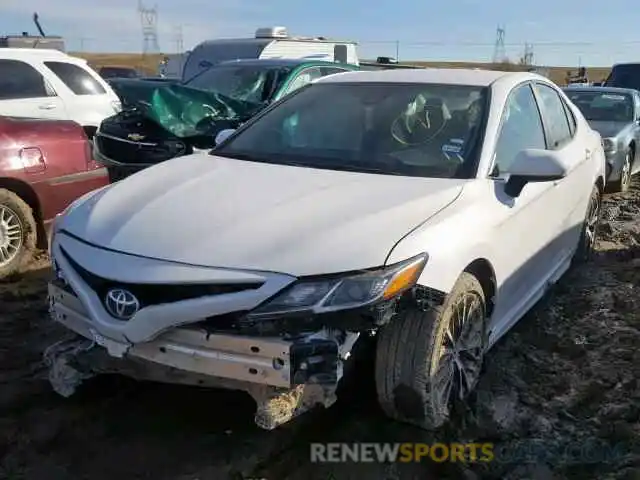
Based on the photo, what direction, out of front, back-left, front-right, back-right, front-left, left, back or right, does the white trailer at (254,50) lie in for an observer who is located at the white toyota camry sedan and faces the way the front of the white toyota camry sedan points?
back-right

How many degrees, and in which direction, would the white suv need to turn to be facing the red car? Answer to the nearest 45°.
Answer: approximately 90° to its left

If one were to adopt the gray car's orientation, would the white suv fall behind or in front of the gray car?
in front

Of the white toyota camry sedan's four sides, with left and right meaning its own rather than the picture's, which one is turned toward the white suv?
right

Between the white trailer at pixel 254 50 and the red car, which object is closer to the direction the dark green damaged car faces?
the red car

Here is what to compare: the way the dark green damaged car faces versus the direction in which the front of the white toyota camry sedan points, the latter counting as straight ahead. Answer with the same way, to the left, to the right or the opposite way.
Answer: the same way

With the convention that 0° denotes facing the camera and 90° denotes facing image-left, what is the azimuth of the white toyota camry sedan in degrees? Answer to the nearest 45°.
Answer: approximately 45°

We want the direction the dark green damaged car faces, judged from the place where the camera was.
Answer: facing the viewer and to the left of the viewer

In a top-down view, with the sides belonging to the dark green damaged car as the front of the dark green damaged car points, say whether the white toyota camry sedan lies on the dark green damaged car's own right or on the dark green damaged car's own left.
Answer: on the dark green damaged car's own left

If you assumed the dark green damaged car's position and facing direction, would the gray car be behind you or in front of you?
behind

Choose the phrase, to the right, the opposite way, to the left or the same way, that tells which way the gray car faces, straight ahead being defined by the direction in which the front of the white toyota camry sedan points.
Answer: the same way

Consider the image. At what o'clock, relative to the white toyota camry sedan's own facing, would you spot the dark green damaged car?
The dark green damaged car is roughly at 4 o'clock from the white toyota camry sedan.

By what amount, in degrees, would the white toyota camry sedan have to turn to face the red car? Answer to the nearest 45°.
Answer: approximately 90° to its right

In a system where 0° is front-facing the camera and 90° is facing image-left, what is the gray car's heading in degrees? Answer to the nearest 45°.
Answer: approximately 45°
